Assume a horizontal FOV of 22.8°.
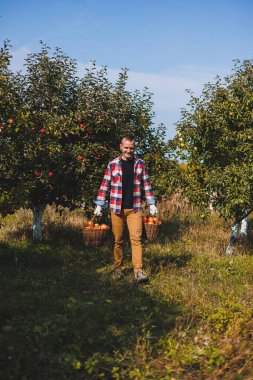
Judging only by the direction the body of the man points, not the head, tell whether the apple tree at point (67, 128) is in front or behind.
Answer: behind

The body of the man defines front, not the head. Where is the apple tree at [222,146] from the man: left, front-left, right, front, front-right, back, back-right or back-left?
back-left

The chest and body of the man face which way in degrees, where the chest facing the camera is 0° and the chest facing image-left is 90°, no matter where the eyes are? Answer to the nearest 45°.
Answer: approximately 0°

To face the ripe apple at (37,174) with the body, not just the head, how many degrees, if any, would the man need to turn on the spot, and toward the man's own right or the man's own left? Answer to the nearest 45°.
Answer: approximately 135° to the man's own right
